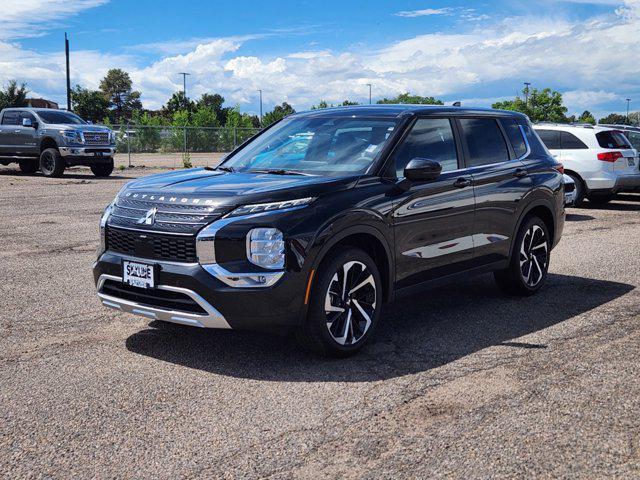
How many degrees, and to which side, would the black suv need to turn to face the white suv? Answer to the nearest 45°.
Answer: approximately 180°

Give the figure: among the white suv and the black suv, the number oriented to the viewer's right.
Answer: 0

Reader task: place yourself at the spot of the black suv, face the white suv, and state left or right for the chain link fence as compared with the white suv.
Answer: left

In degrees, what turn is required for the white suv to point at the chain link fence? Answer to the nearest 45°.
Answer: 0° — it already faces it

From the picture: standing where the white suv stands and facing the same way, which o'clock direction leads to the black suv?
The black suv is roughly at 8 o'clock from the white suv.

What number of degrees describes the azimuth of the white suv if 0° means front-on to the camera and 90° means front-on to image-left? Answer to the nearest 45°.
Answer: approximately 135°

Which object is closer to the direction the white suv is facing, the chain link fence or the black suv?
the chain link fence

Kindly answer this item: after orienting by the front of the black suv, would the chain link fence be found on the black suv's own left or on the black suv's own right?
on the black suv's own right

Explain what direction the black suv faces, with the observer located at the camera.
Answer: facing the viewer and to the left of the viewer
